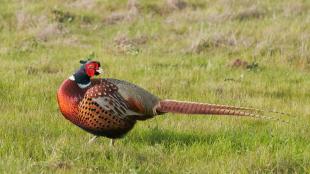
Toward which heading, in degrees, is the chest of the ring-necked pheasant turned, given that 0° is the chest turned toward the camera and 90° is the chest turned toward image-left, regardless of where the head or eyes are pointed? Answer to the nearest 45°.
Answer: approximately 90°
